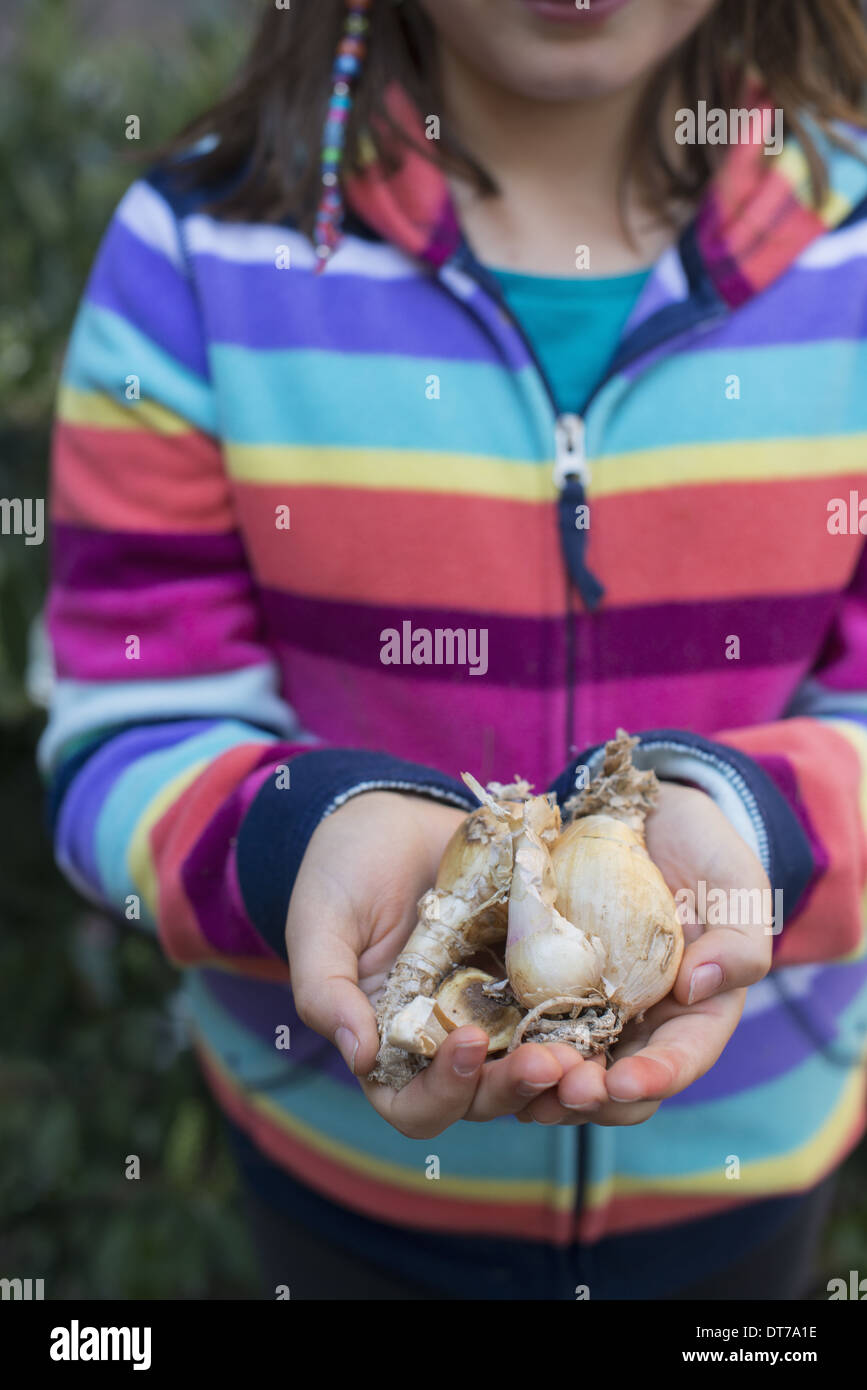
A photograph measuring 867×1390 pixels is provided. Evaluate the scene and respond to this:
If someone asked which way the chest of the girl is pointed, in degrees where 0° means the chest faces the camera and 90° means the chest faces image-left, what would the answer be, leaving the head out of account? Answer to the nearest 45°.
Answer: approximately 0°
